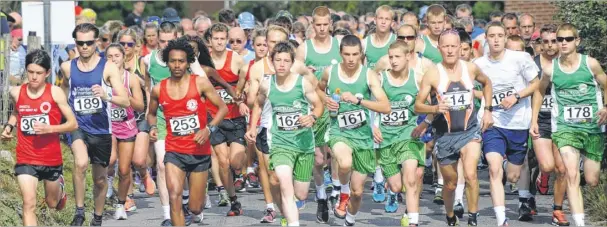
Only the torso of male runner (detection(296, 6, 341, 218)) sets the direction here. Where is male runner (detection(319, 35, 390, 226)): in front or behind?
in front

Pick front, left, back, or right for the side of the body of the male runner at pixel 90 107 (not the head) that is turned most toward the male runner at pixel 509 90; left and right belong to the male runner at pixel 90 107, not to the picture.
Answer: left

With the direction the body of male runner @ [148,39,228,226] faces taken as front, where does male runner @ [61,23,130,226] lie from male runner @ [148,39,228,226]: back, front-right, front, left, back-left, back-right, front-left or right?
back-right

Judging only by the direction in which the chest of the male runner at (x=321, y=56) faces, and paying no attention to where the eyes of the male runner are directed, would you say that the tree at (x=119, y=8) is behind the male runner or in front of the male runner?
behind

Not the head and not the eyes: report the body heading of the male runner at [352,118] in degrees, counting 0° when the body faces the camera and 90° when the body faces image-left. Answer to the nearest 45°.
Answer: approximately 0°

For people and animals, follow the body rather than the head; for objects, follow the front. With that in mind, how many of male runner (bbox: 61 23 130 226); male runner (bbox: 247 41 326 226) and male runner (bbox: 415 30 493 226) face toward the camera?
3

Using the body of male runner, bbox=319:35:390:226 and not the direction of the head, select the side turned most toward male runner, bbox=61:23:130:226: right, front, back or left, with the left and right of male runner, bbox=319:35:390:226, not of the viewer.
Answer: right

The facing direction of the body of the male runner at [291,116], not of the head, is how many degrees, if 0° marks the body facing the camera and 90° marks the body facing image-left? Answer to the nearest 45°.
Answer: approximately 0°

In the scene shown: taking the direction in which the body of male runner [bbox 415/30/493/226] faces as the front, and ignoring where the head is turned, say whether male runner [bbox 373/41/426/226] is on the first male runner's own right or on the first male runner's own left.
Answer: on the first male runner's own right

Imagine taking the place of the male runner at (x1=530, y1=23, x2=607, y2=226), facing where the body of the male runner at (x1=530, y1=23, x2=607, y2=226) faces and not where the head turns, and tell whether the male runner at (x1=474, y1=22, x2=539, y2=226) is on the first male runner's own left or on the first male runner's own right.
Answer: on the first male runner's own right
